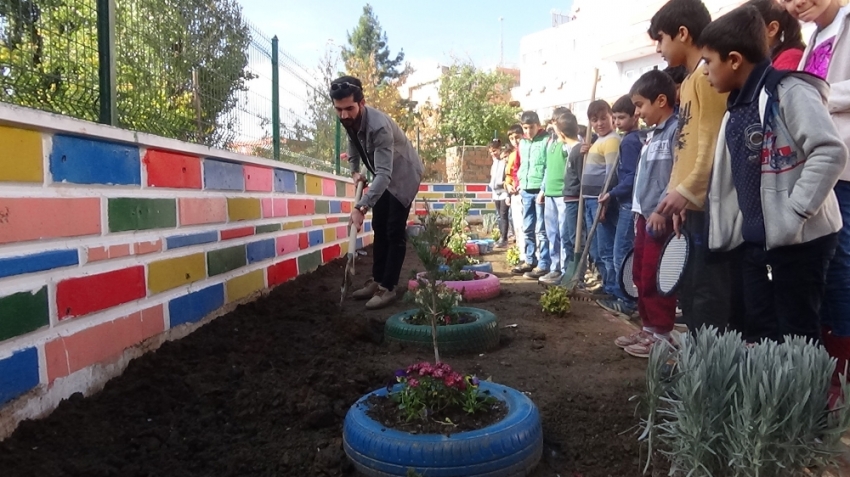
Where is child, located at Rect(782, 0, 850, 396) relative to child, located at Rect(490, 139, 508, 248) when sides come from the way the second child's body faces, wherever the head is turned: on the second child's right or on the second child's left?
on the second child's left

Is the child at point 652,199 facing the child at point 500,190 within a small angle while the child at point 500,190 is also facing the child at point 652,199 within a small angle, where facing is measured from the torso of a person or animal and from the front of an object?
no

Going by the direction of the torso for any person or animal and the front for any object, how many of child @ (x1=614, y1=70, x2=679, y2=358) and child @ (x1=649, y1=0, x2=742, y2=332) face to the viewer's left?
2

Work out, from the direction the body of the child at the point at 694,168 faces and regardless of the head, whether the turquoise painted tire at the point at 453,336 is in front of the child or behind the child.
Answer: in front

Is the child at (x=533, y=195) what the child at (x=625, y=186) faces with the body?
no

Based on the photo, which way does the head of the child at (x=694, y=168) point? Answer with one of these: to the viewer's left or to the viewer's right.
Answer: to the viewer's left

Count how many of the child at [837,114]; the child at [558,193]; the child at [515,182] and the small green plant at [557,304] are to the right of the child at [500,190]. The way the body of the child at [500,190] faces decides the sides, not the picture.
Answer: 0

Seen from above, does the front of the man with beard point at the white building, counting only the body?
no

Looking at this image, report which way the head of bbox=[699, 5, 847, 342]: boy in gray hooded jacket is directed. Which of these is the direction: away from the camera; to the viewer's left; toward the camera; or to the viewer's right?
to the viewer's left

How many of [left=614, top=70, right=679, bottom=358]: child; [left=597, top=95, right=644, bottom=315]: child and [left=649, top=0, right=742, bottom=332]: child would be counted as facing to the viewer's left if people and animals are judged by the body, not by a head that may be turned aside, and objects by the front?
3

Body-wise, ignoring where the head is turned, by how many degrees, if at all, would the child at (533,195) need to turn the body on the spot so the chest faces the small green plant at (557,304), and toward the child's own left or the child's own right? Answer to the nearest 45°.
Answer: approximately 45° to the child's own left

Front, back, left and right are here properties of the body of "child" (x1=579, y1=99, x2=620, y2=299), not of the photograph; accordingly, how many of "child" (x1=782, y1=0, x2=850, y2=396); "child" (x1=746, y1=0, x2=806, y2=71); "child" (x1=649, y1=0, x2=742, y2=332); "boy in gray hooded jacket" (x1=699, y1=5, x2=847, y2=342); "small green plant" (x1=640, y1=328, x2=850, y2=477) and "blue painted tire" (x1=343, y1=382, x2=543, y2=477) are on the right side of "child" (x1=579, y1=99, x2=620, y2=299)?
0

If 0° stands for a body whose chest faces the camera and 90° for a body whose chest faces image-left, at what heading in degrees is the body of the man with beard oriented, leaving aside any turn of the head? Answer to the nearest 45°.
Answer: approximately 45°

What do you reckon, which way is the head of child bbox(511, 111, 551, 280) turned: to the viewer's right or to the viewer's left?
to the viewer's left

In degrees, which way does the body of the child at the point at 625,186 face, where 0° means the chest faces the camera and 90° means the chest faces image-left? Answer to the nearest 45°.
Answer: approximately 90°

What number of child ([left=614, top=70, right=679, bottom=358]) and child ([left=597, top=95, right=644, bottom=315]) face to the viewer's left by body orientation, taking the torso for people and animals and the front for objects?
2

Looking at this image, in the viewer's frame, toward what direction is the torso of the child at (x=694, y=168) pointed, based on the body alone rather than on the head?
to the viewer's left

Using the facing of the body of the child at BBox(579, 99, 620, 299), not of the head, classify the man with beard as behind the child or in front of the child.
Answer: in front

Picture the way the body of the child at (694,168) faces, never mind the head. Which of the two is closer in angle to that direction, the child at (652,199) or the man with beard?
the man with beard

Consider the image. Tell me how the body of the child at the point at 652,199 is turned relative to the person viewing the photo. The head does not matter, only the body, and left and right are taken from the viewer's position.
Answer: facing to the left of the viewer
